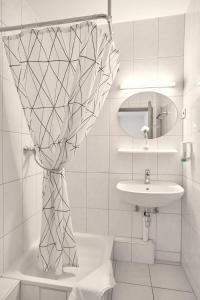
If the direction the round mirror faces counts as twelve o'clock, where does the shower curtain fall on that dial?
The shower curtain is roughly at 1 o'clock from the round mirror.

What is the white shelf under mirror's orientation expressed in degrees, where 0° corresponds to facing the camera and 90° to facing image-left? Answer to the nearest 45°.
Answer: approximately 0°

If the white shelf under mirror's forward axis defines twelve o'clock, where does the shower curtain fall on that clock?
The shower curtain is roughly at 1 o'clock from the white shelf under mirror.

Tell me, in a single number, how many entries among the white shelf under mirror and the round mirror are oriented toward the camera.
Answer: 2
